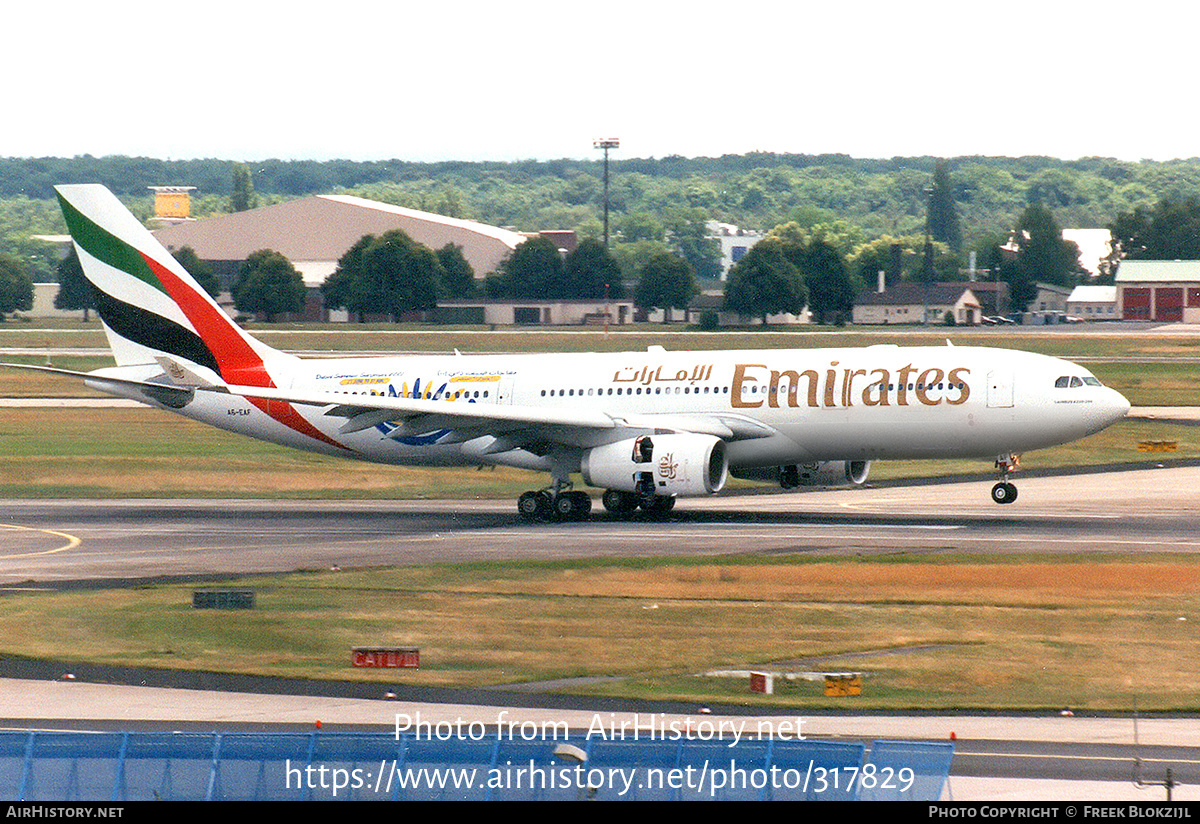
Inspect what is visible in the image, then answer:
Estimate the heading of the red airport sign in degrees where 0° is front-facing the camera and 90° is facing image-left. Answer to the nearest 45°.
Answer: approximately 0°

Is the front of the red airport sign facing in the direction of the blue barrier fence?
yes
